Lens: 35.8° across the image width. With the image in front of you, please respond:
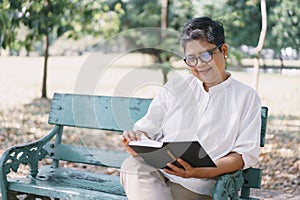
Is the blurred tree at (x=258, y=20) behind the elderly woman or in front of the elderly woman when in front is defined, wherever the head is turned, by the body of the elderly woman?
behind

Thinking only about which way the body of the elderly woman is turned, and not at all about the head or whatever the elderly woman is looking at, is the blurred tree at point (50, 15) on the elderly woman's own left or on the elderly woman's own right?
on the elderly woman's own right

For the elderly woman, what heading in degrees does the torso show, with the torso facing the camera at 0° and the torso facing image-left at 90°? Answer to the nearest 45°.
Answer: approximately 45°

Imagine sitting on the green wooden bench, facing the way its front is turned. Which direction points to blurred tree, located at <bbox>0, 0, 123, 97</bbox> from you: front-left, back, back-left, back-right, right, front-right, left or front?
back-right

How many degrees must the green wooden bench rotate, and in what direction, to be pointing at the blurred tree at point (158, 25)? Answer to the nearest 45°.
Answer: approximately 135° to its right

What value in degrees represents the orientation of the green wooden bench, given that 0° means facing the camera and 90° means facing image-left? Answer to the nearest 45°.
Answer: approximately 45°
